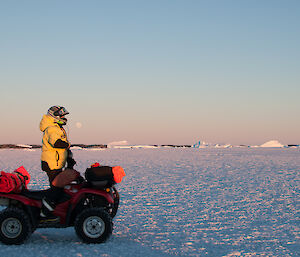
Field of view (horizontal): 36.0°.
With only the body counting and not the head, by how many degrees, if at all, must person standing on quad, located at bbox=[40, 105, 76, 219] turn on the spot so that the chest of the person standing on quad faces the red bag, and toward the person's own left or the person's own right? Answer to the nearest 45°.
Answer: approximately 135° to the person's own right

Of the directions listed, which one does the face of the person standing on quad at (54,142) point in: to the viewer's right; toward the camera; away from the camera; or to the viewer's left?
to the viewer's right

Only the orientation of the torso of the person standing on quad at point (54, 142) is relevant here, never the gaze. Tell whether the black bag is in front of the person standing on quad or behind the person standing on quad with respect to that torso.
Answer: in front

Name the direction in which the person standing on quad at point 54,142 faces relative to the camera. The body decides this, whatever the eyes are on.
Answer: to the viewer's right

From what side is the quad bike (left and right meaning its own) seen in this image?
right
